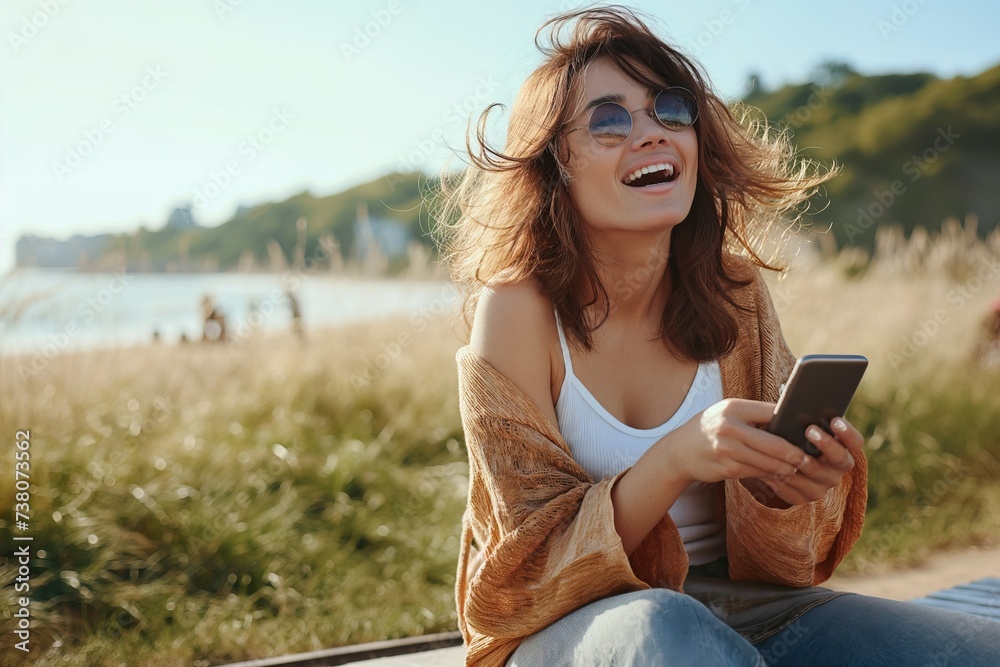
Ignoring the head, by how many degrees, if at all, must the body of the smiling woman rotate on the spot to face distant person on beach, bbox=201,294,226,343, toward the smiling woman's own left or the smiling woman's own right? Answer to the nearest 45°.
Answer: approximately 180°

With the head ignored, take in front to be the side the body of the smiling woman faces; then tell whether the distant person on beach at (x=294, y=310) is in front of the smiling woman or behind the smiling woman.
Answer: behind

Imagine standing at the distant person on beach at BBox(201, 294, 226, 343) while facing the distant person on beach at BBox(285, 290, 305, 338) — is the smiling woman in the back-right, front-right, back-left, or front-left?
front-right

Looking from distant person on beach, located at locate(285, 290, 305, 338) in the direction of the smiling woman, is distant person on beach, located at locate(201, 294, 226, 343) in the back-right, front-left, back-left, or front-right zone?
back-right

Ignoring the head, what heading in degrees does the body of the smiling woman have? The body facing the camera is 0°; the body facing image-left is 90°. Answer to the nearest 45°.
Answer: approximately 315°

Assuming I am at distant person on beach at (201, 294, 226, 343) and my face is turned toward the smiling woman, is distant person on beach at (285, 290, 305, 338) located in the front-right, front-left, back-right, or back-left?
front-left

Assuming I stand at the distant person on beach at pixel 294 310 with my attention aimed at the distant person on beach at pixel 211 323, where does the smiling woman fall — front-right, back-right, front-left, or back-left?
back-left
